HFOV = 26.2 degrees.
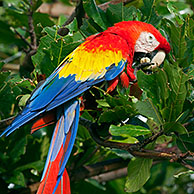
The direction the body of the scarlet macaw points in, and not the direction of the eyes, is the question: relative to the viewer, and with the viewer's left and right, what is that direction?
facing to the right of the viewer
